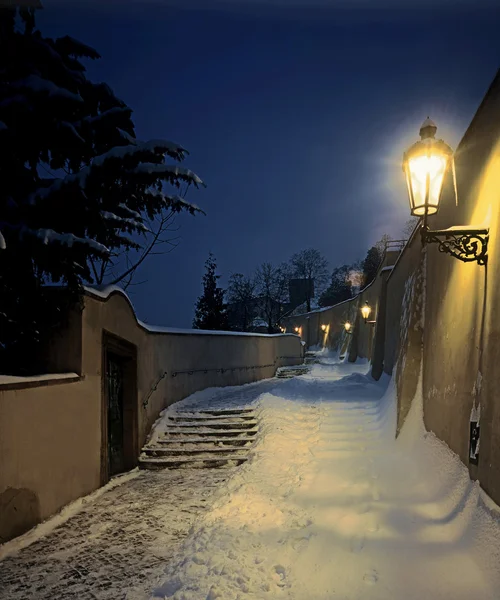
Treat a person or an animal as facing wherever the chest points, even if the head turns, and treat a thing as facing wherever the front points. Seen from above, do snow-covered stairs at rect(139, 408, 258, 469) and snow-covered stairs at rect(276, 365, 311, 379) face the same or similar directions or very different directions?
same or similar directions

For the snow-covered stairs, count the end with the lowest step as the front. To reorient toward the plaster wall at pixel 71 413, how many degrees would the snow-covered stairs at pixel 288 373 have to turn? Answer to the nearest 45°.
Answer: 0° — it already faces it

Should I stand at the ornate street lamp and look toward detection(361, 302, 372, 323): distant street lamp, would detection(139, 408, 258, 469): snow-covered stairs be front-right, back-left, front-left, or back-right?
front-left

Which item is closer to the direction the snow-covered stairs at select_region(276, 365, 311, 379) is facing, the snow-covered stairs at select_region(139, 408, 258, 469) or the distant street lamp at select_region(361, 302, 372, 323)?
the snow-covered stairs

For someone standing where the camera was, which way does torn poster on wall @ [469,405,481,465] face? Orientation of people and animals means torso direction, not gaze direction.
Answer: facing the viewer and to the left of the viewer

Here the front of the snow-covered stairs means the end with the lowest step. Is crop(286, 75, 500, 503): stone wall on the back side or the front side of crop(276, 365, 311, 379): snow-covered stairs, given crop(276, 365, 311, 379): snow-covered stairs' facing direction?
on the front side

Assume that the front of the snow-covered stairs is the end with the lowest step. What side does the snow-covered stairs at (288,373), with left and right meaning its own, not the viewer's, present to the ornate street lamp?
front

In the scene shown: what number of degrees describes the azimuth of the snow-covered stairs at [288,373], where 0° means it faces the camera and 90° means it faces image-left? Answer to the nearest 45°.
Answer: approximately 0°

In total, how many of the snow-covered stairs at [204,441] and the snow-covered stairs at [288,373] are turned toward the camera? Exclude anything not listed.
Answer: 2

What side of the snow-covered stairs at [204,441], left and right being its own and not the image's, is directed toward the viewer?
front

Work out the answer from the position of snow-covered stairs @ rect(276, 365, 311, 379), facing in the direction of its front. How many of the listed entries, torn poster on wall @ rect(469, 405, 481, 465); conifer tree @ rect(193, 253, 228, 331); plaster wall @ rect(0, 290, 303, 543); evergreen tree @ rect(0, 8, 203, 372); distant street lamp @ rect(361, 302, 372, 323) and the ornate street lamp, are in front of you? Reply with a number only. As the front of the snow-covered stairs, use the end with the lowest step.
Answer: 4

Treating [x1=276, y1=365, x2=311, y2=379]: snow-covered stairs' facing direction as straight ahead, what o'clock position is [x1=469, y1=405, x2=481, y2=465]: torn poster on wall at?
The torn poster on wall is roughly at 12 o'clock from the snow-covered stairs.

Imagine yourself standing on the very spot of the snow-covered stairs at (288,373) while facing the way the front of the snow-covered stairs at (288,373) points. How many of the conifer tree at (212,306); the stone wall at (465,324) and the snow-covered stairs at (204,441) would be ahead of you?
2
